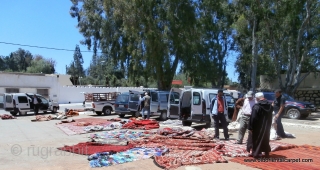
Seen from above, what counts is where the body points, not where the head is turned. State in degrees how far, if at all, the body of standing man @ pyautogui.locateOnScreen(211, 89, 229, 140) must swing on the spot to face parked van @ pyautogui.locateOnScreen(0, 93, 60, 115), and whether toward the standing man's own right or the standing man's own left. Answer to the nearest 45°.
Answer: approximately 135° to the standing man's own right

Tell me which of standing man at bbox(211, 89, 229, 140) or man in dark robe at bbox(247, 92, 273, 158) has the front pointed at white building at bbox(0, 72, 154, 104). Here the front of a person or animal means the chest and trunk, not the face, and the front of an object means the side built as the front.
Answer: the man in dark robe

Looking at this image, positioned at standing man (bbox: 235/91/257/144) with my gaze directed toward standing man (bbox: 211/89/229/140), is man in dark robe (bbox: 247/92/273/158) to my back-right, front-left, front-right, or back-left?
back-left

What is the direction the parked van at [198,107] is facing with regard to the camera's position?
facing away from the viewer and to the right of the viewer

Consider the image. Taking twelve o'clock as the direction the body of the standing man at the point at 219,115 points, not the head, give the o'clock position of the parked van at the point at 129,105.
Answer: The parked van is roughly at 5 o'clock from the standing man.
